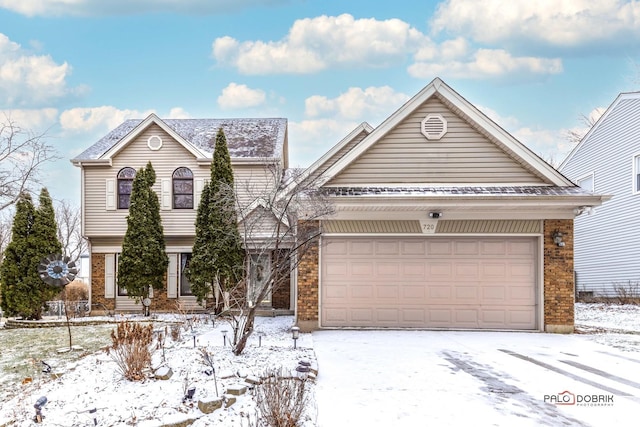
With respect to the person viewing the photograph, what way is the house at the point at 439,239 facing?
facing the viewer

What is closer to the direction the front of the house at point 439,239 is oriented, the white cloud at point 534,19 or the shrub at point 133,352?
the shrub

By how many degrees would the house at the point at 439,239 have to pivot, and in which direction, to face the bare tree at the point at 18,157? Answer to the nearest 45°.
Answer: approximately 90° to its right

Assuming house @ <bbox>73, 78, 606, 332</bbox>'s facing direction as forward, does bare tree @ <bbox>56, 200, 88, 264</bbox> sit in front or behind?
behind
